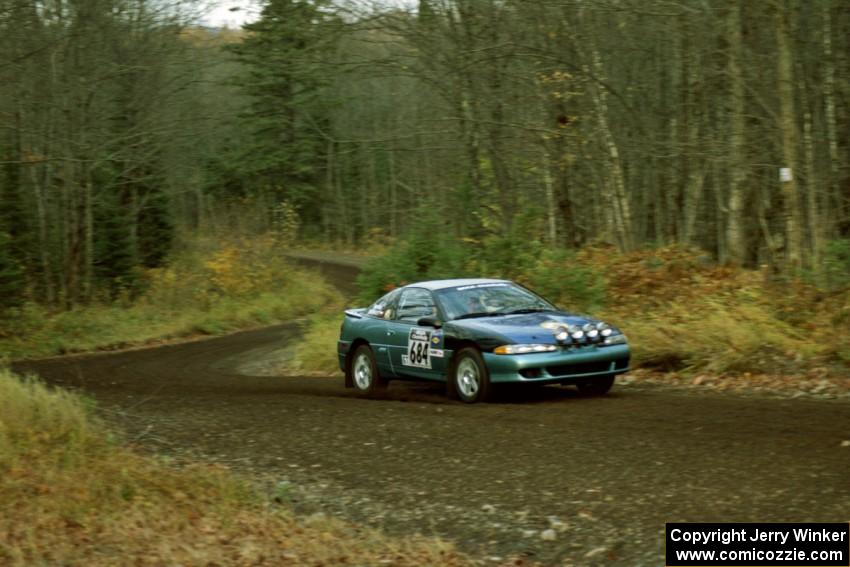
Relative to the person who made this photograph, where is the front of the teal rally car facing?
facing the viewer and to the right of the viewer
